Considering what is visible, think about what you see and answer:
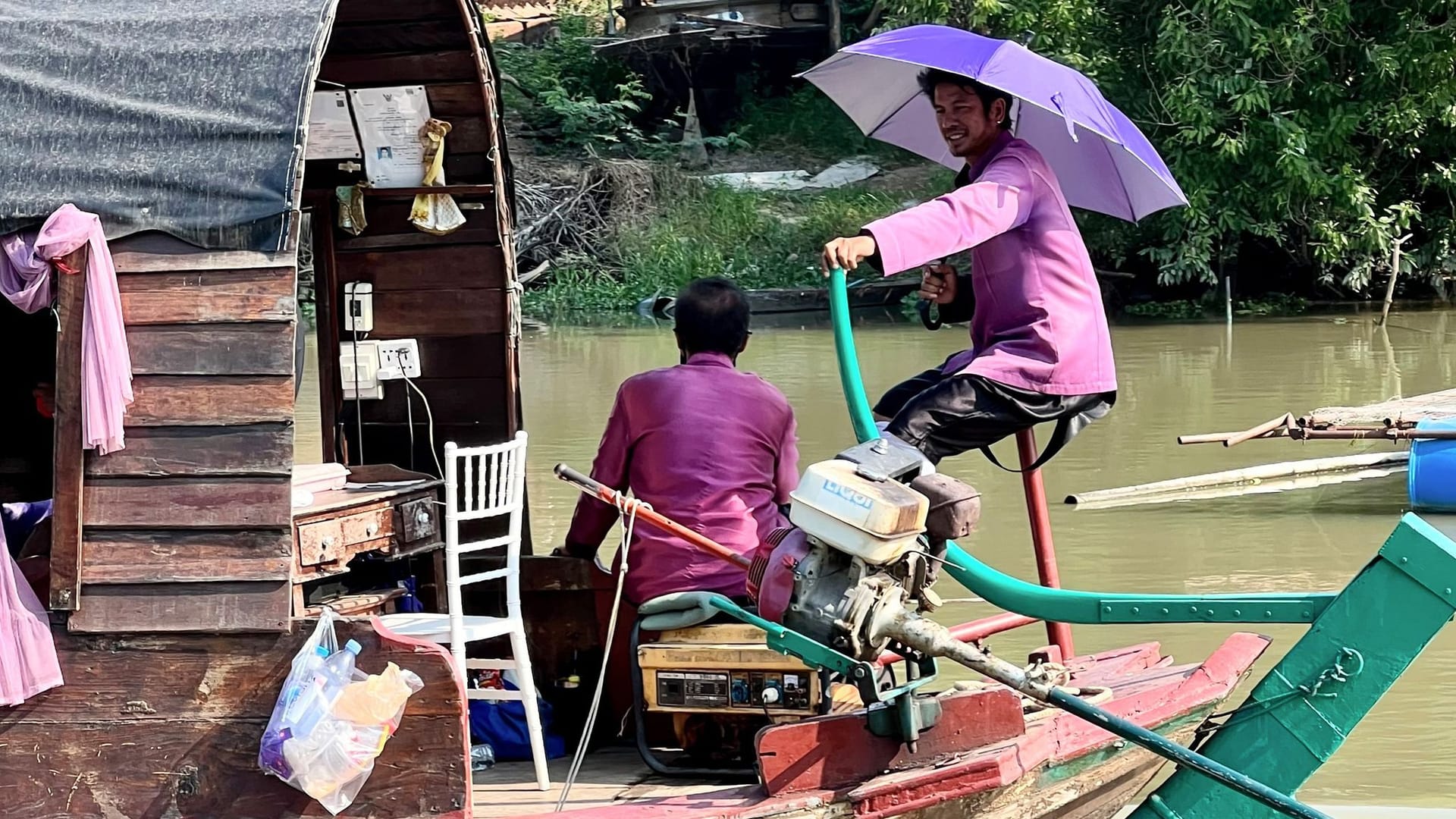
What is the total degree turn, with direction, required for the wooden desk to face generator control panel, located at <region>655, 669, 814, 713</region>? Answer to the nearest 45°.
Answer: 0° — it already faces it

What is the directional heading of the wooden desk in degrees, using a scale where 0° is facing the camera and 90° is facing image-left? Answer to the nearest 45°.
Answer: approximately 315°

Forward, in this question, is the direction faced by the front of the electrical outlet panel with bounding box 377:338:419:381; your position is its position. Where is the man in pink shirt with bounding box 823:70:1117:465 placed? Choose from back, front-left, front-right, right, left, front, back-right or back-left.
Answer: front-left

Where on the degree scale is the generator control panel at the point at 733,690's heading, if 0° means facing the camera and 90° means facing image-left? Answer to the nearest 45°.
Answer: approximately 0°

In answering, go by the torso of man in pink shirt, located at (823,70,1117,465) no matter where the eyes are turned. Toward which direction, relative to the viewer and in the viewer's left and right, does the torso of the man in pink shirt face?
facing to the left of the viewer

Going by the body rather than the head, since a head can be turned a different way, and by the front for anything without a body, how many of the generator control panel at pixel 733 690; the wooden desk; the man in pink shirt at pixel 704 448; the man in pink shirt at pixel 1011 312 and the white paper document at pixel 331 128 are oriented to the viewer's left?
1

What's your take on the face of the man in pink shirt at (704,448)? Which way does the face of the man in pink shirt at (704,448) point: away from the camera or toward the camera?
away from the camera

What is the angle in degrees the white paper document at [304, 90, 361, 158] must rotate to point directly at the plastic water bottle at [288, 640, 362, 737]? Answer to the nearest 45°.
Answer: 0° — it already faces it

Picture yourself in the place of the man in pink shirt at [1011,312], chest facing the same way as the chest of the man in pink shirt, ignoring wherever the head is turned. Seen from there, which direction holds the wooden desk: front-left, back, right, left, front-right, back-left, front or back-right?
front

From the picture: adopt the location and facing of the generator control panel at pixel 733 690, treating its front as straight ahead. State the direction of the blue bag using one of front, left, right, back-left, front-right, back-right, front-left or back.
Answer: back-right

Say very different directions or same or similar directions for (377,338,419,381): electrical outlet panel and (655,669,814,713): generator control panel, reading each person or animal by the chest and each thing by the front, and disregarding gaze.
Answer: same or similar directions

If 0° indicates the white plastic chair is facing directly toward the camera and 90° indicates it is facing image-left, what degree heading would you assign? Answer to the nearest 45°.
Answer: approximately 135°

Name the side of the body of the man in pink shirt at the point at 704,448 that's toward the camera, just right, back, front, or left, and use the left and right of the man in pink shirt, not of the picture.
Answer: back

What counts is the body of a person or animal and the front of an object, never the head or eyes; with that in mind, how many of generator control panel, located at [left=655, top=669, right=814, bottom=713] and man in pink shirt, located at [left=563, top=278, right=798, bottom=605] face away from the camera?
1

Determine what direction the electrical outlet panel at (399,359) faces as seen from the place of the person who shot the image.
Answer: facing the viewer

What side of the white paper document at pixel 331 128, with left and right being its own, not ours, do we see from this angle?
front
